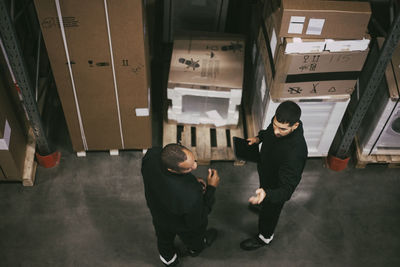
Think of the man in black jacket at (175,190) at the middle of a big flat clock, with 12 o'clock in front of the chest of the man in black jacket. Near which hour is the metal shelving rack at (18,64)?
The metal shelving rack is roughly at 9 o'clock from the man in black jacket.

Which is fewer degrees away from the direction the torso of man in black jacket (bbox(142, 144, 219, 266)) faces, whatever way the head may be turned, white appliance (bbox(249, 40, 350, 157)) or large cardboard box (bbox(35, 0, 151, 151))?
the white appliance

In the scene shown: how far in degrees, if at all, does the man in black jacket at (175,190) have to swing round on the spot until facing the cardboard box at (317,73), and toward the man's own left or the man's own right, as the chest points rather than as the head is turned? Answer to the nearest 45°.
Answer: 0° — they already face it

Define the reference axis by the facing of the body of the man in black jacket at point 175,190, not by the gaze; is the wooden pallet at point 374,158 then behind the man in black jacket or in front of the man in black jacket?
in front

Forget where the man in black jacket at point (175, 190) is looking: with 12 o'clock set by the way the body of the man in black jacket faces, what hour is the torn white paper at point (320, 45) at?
The torn white paper is roughly at 12 o'clock from the man in black jacket.

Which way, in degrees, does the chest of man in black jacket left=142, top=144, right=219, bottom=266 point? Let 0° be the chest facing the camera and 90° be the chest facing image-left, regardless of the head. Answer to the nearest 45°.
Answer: approximately 225°

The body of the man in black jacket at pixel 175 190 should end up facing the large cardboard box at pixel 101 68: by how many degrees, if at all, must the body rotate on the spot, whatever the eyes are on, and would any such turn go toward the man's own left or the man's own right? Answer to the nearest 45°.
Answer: approximately 90° to the man's own left

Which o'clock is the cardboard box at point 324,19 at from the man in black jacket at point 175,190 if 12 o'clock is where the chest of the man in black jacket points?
The cardboard box is roughly at 12 o'clock from the man in black jacket.

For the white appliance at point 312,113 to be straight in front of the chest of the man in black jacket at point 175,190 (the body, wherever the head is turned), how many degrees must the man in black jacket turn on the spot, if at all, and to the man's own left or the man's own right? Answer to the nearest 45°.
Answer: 0° — they already face it

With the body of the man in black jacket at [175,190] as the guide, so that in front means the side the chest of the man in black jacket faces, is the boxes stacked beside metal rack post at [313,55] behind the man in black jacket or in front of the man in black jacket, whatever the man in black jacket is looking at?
in front

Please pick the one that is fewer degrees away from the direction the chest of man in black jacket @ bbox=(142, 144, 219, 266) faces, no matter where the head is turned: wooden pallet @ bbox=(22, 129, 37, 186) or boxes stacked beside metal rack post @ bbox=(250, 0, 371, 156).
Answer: the boxes stacked beside metal rack post

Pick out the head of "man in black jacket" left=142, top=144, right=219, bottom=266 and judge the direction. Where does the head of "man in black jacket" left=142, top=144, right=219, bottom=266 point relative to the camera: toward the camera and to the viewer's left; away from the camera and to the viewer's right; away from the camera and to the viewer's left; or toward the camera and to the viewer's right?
away from the camera and to the viewer's right

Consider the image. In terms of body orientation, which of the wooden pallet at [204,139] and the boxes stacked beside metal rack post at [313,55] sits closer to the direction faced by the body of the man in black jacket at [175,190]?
the boxes stacked beside metal rack post
